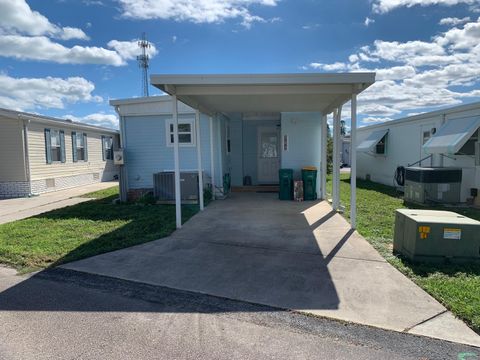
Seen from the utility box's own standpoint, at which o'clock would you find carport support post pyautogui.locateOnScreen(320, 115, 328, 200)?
The carport support post is roughly at 5 o'clock from the utility box.

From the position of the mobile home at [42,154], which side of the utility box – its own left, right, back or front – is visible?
right

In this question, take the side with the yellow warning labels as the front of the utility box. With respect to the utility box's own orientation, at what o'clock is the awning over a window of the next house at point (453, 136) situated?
The awning over a window of the next house is roughly at 6 o'clock from the utility box.

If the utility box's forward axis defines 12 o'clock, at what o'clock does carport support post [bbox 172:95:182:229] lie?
The carport support post is roughly at 3 o'clock from the utility box.

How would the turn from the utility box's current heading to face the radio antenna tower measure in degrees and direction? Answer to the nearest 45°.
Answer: approximately 135° to its right

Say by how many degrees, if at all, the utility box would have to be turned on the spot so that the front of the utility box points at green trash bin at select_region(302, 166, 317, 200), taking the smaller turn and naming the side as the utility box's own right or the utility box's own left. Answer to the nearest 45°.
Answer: approximately 135° to the utility box's own right

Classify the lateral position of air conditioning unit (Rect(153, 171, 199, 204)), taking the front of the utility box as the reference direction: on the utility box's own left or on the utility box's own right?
on the utility box's own right

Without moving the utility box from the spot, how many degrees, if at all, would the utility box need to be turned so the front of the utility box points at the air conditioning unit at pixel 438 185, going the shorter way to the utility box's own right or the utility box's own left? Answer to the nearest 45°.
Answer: approximately 180°

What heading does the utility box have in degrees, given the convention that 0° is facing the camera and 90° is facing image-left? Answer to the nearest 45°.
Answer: approximately 0°

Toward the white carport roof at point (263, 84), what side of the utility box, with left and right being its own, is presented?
right

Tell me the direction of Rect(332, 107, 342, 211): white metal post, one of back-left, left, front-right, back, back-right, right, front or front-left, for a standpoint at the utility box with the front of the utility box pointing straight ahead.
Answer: back-right
